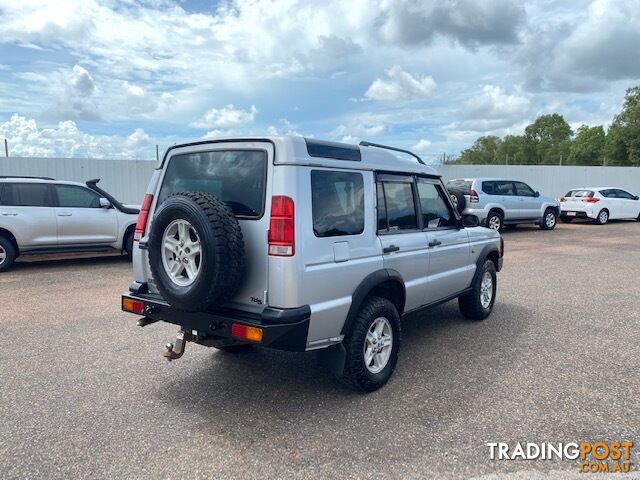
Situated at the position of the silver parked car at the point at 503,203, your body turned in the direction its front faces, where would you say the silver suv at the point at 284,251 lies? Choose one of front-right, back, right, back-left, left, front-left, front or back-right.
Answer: back-right

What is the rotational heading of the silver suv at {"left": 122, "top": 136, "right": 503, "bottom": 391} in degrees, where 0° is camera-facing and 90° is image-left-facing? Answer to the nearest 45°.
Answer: approximately 225°

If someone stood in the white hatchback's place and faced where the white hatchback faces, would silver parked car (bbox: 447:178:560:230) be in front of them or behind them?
behind

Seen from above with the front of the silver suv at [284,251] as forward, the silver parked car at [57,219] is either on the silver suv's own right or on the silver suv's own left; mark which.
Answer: on the silver suv's own left

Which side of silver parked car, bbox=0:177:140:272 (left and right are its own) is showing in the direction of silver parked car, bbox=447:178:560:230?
front

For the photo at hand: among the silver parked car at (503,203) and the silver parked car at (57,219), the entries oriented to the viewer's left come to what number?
0

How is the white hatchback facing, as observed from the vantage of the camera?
facing away from the viewer and to the right of the viewer

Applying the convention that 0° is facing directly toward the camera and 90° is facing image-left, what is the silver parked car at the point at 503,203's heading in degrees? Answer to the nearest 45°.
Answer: approximately 225°

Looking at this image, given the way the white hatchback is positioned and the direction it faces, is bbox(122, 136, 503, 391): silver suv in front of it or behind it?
behind

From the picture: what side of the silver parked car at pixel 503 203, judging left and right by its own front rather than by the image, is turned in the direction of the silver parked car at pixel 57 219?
back

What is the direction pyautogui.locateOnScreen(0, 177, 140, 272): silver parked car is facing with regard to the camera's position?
facing to the right of the viewer

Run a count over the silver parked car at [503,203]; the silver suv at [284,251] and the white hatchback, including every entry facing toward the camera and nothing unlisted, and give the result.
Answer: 0
